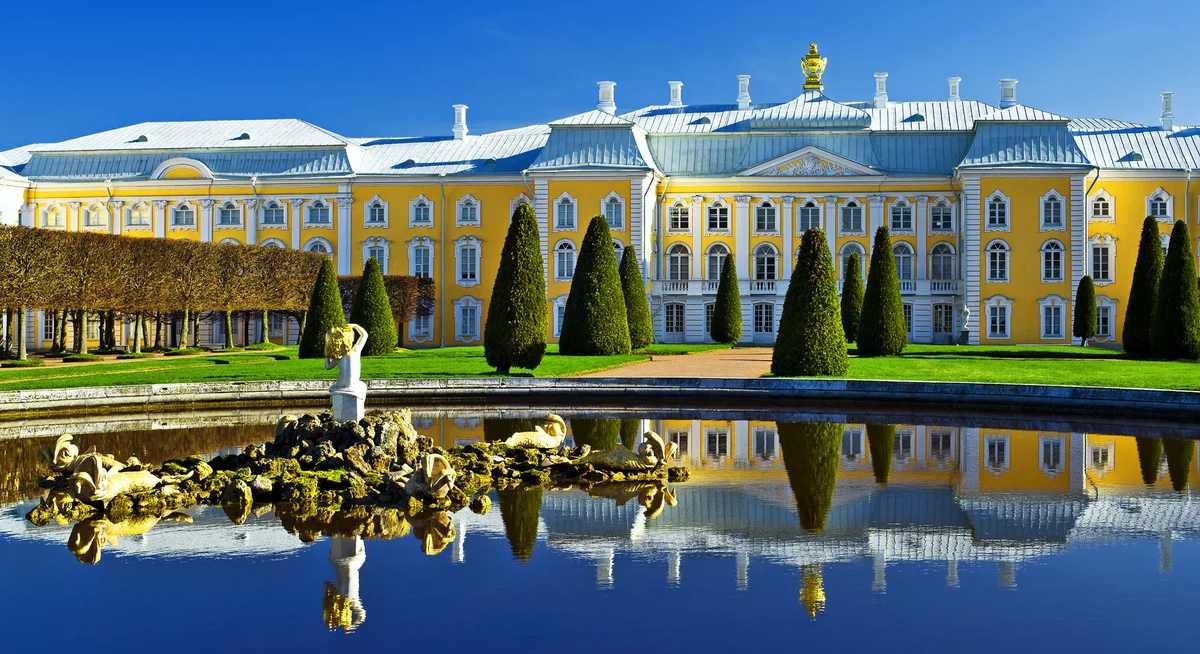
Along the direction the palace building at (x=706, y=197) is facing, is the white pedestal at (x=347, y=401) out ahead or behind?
ahead

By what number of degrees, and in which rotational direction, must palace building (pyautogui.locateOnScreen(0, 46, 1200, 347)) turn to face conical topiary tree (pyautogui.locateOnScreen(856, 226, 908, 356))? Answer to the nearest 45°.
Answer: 0° — it already faces it

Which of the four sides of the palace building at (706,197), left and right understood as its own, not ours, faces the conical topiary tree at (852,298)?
front

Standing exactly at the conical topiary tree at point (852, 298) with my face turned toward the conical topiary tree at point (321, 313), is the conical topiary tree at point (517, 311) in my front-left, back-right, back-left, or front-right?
front-left

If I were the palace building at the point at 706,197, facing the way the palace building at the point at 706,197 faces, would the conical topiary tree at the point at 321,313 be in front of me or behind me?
in front

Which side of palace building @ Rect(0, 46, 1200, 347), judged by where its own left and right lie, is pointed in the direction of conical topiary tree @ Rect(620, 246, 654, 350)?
front

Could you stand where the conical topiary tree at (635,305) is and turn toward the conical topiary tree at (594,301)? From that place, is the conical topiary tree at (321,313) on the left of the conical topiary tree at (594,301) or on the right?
right

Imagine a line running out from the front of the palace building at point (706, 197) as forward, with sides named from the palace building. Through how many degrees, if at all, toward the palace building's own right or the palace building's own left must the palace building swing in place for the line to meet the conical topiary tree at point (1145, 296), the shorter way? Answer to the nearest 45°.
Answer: approximately 45° to the palace building's own left

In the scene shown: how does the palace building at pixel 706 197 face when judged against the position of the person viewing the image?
facing the viewer

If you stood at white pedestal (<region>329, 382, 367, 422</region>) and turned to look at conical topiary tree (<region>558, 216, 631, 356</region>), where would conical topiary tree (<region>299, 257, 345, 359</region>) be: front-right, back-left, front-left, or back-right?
front-left
